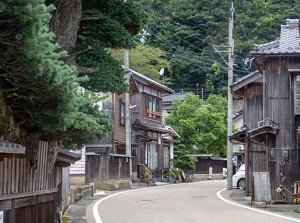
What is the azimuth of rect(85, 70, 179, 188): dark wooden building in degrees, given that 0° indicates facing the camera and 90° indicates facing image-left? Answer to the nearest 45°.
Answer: approximately 315°

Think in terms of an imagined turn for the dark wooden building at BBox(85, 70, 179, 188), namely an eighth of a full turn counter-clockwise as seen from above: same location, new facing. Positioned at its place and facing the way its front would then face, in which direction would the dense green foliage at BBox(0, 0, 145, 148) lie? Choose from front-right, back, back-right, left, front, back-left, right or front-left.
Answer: right

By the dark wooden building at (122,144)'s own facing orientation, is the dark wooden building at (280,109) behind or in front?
in front

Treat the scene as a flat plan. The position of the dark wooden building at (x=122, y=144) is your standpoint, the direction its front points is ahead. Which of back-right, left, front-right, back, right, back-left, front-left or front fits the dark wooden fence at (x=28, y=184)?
front-right
